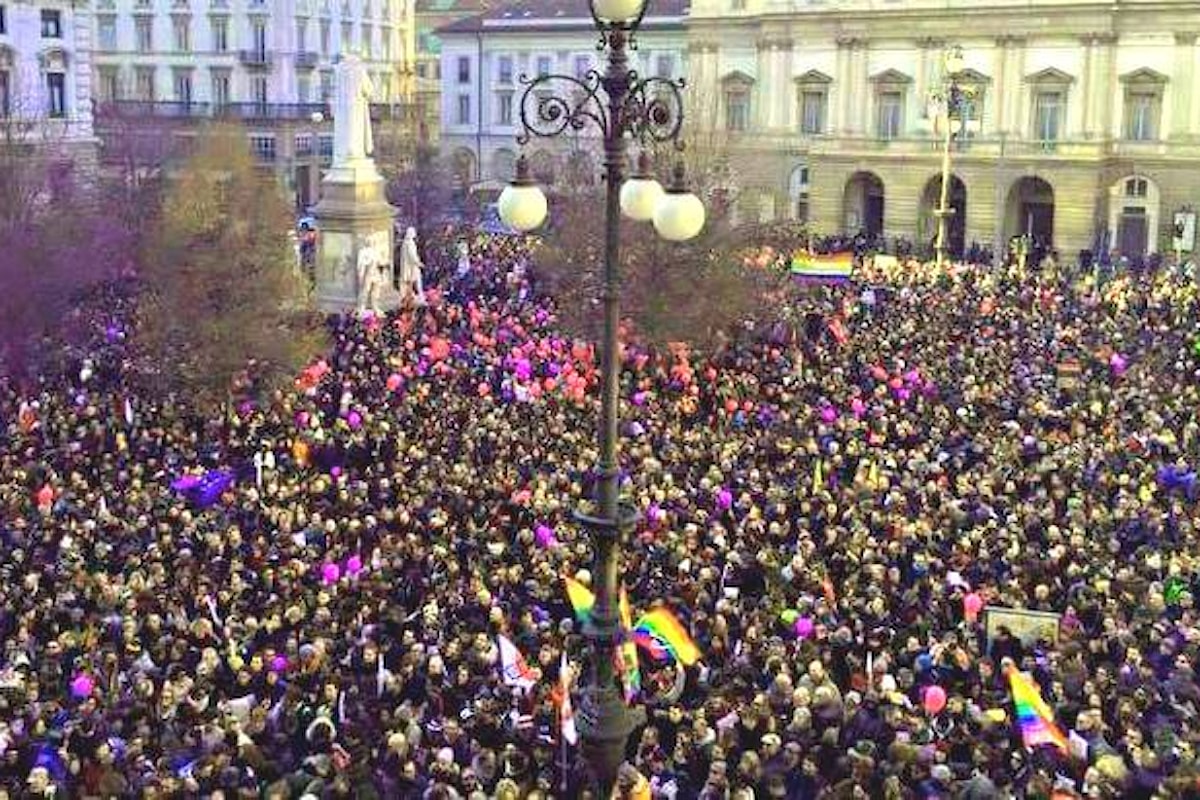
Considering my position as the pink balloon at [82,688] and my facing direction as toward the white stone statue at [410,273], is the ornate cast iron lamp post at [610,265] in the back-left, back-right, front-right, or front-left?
back-right

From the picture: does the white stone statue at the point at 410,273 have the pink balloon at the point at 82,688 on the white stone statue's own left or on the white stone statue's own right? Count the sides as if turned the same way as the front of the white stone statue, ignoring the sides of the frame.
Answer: on the white stone statue's own right

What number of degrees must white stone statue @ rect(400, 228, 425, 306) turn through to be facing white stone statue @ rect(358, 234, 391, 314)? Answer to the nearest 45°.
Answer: approximately 135° to its right

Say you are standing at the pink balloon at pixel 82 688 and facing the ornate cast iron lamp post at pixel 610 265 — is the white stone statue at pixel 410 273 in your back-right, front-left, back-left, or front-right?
back-left
